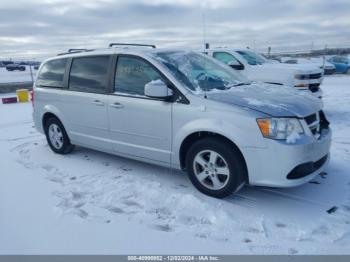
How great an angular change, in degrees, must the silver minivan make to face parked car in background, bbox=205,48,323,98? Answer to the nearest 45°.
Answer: approximately 90° to its left

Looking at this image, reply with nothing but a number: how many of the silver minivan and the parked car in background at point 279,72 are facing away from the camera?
0

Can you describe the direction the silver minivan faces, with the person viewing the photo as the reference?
facing the viewer and to the right of the viewer

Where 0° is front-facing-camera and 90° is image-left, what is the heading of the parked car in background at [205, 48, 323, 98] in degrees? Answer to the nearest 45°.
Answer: approximately 315°

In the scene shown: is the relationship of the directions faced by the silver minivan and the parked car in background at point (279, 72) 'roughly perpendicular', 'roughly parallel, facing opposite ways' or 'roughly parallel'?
roughly parallel

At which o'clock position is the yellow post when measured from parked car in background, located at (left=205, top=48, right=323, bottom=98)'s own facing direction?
The yellow post is roughly at 5 o'clock from the parked car in background.

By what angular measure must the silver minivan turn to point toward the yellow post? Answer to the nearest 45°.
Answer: approximately 180°

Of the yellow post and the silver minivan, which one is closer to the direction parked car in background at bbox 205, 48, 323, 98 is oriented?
the silver minivan
